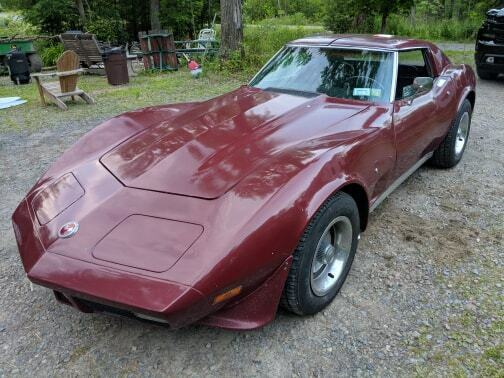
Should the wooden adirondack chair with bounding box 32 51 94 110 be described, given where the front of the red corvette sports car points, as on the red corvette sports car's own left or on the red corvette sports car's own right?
on the red corvette sports car's own right

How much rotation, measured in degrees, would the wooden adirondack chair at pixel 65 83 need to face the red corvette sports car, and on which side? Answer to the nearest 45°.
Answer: approximately 135° to its left

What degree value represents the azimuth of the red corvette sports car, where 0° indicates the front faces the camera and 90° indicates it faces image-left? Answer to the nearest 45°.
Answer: approximately 45°

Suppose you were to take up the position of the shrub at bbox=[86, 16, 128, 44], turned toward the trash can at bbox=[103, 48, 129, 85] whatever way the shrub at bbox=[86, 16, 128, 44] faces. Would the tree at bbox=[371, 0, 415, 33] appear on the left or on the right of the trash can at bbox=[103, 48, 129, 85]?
left

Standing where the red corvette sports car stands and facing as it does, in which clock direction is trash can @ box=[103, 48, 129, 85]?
The trash can is roughly at 4 o'clock from the red corvette sports car.

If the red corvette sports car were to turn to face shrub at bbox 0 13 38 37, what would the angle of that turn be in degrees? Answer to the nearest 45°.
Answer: approximately 90° to its right

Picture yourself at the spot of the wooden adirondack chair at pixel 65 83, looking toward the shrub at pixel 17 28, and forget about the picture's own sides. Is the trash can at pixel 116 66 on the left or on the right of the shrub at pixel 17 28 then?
right

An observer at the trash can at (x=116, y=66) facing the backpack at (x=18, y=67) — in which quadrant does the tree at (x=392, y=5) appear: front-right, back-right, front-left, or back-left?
back-right

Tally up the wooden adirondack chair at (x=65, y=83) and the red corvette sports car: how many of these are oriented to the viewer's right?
0
